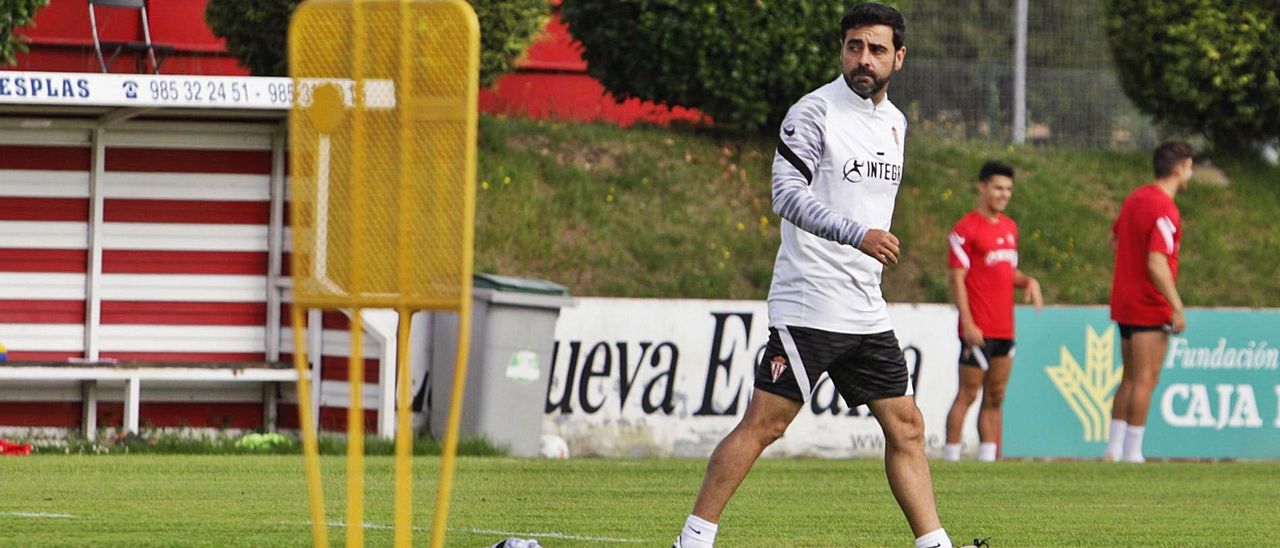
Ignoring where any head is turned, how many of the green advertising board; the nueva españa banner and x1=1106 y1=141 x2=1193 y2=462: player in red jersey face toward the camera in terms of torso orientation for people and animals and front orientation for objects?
2

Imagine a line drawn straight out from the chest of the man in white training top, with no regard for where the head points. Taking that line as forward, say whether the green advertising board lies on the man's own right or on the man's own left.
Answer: on the man's own left

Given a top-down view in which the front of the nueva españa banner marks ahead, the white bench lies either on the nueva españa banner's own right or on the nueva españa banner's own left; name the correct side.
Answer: on the nueva españa banner's own right

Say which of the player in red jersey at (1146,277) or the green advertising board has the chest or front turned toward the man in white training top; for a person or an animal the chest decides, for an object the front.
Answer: the green advertising board

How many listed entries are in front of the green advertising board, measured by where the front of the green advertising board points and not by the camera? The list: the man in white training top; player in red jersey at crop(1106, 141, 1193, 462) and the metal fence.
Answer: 2

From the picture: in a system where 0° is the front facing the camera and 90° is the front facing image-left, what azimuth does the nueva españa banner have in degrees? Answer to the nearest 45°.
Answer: approximately 0°

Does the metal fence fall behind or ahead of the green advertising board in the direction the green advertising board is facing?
behind

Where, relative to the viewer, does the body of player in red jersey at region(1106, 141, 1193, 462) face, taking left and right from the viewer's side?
facing away from the viewer and to the right of the viewer

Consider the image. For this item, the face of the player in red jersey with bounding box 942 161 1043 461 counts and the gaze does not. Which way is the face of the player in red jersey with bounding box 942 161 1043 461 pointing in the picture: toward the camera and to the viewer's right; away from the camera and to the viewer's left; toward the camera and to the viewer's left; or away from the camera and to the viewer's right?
toward the camera and to the viewer's right

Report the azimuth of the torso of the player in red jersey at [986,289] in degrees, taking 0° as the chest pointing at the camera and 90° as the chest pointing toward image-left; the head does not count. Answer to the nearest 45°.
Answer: approximately 315°

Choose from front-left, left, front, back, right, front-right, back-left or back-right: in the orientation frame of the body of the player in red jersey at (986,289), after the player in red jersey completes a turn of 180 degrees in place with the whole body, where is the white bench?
front-left

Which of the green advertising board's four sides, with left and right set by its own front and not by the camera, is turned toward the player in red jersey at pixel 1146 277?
front
